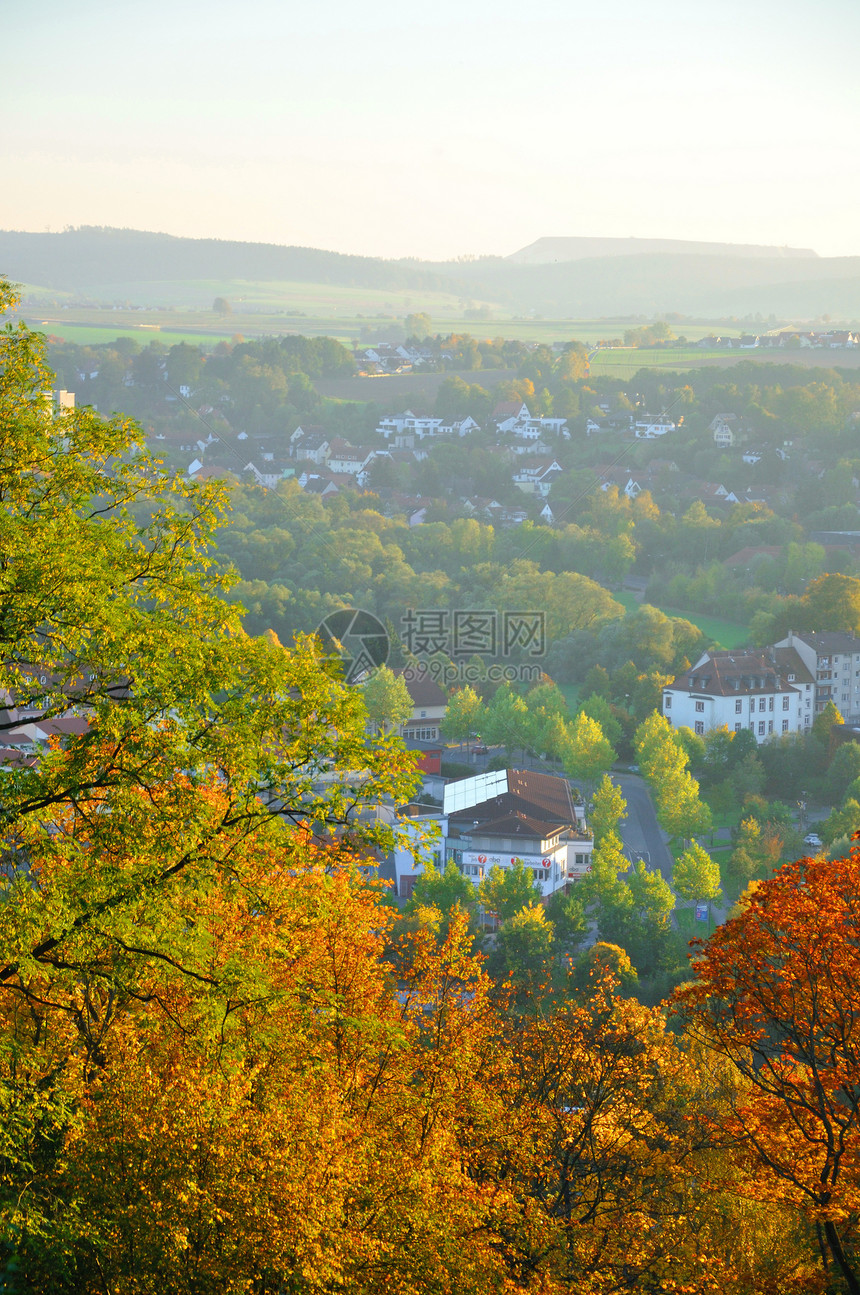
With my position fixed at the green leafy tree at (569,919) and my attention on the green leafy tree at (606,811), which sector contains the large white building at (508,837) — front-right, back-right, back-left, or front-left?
front-left

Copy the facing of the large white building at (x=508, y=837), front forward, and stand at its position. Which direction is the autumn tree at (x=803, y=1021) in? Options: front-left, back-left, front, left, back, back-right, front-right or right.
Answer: front

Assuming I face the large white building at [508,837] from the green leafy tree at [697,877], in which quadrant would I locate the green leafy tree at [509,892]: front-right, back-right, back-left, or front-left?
front-left

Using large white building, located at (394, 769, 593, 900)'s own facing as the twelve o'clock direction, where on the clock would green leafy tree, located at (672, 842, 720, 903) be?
The green leafy tree is roughly at 10 o'clock from the large white building.

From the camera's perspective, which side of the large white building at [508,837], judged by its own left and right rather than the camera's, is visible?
front

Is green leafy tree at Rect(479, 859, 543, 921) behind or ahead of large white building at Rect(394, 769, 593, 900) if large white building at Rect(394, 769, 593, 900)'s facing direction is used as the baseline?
ahead

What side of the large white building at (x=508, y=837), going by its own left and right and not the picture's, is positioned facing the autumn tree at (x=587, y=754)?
back

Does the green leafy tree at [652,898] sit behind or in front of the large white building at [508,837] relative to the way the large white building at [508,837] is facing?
in front

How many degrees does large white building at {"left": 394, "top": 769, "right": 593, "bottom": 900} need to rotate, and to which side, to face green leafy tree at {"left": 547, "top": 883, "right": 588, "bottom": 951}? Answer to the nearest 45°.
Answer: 0° — it already faces it

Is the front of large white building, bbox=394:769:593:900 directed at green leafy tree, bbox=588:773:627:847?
no
